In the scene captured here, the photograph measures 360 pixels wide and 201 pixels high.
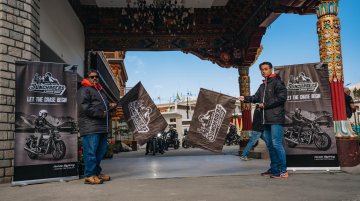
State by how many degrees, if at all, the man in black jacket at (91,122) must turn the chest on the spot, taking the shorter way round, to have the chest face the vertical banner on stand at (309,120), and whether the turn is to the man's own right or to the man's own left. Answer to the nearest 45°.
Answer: approximately 45° to the man's own left

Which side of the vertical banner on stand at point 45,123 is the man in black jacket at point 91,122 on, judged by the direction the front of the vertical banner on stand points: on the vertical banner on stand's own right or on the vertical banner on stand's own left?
on the vertical banner on stand's own left

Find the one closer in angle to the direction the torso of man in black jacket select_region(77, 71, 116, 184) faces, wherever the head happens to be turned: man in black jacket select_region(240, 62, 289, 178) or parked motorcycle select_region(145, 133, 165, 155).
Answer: the man in black jacket

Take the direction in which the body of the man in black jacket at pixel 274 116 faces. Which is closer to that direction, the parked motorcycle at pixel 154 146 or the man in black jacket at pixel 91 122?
the man in black jacket

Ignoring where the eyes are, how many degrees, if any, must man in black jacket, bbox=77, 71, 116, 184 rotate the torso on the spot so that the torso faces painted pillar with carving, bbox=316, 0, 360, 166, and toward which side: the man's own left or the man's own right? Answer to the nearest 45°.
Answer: approximately 45° to the man's own left

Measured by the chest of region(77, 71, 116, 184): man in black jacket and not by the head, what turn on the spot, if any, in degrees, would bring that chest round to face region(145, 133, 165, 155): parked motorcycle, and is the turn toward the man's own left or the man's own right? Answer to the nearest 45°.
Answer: approximately 135° to the man's own left

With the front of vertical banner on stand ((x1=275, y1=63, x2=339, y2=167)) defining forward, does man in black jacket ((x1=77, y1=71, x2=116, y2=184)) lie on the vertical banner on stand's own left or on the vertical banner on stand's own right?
on the vertical banner on stand's own right

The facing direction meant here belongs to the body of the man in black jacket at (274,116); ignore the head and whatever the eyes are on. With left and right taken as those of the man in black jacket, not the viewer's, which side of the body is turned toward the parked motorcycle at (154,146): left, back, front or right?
right

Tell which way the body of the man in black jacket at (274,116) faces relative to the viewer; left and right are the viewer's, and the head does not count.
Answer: facing the viewer and to the left of the viewer

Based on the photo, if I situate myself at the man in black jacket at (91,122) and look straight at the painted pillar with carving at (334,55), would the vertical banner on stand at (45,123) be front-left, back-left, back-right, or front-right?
back-left

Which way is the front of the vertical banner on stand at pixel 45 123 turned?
toward the camera

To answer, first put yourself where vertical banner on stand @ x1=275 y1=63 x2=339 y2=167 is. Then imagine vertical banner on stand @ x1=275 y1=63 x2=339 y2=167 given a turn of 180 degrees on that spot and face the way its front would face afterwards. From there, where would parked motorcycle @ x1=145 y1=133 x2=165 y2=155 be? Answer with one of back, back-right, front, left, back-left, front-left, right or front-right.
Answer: front-left

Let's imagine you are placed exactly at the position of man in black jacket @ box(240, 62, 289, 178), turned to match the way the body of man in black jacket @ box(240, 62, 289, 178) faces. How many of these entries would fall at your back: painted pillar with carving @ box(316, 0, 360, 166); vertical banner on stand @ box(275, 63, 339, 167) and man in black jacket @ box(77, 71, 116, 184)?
2

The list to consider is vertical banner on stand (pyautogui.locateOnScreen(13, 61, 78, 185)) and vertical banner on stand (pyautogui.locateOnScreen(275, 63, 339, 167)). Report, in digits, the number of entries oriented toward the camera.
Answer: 2

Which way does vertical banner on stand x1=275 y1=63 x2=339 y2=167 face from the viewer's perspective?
toward the camera

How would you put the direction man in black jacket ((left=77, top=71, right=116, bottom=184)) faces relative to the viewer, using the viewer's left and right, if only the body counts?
facing the viewer and to the right of the viewer
